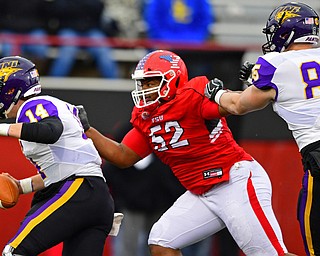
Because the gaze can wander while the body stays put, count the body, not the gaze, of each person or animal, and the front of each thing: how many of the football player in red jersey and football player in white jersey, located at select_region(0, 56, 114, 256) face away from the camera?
0

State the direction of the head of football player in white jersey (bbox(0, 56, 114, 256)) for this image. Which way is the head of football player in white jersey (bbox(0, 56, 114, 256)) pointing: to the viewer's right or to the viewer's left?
to the viewer's left

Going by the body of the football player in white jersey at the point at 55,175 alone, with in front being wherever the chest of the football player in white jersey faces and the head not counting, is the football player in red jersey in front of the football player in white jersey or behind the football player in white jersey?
behind

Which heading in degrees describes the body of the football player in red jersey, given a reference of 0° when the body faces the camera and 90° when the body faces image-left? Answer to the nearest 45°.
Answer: approximately 45°

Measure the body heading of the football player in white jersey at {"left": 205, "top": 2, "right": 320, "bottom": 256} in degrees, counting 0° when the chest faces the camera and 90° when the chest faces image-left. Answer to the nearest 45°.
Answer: approximately 135°

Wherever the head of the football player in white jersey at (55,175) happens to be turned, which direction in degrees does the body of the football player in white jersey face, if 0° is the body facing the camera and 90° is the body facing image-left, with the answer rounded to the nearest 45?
approximately 90°
